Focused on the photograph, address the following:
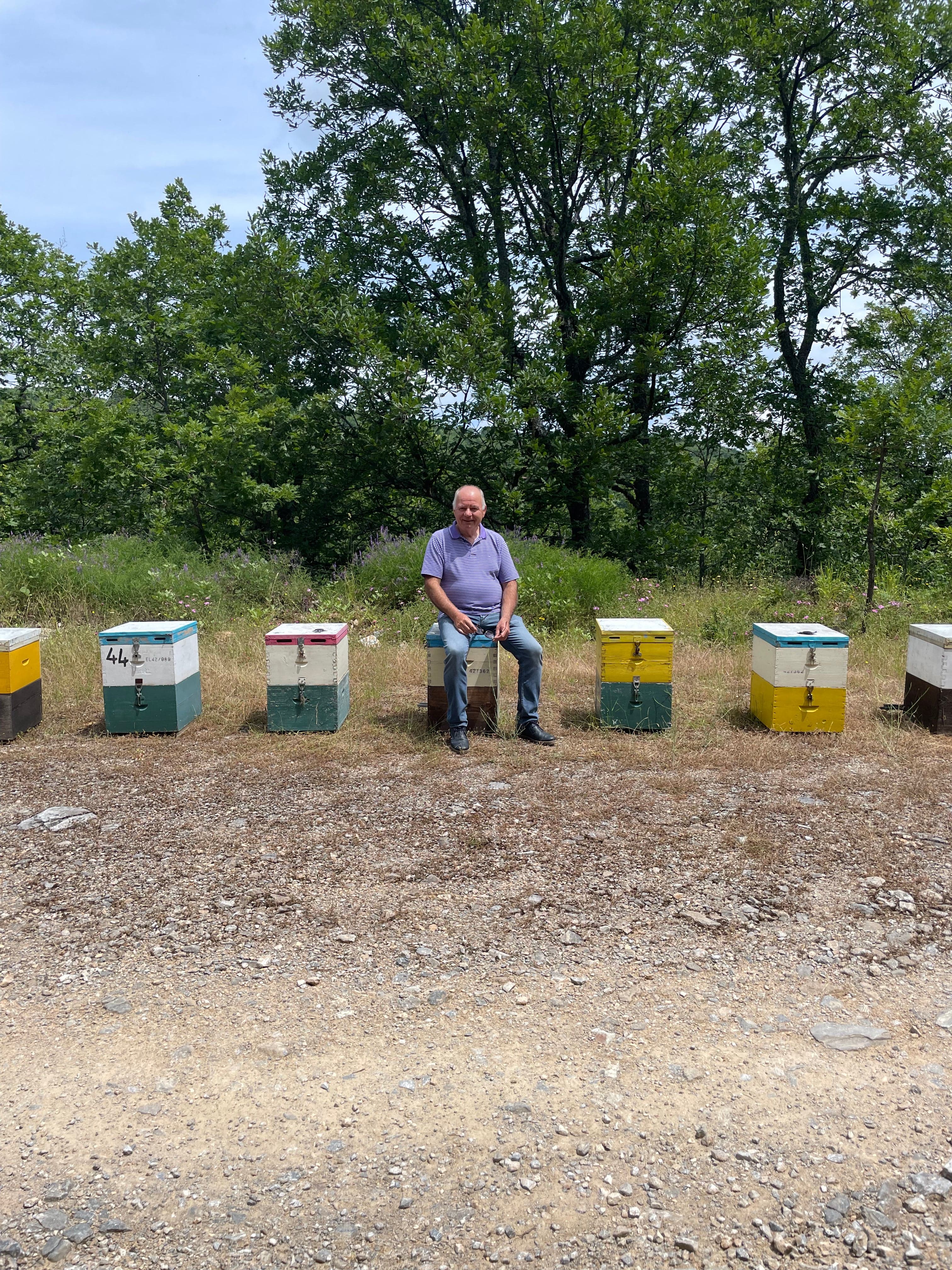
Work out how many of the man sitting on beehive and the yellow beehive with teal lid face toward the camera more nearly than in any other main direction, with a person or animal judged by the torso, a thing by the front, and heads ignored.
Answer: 2

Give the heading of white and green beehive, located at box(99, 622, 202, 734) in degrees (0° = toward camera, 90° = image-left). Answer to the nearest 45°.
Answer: approximately 0°

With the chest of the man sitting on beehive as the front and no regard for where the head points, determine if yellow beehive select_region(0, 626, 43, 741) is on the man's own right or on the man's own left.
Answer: on the man's own right

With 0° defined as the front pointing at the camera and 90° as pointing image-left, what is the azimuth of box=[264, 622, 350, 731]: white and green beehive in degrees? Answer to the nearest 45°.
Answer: approximately 0°

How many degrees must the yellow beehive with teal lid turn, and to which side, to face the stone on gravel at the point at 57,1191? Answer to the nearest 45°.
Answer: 0° — it already faces it
